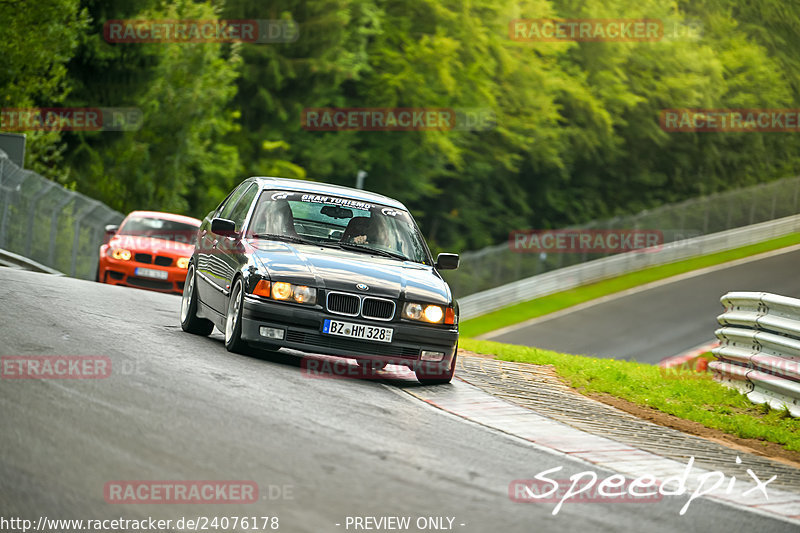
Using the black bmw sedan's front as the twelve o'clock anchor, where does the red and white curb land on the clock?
The red and white curb is roughly at 12 o'clock from the black bmw sedan.

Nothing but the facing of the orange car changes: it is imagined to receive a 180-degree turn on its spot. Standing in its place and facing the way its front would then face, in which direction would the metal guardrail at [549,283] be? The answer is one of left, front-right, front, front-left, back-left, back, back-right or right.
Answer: front-right

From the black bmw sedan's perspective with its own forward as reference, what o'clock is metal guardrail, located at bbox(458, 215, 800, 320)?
The metal guardrail is roughly at 8 o'clock from the black bmw sedan.

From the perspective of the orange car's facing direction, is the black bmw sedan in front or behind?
in front

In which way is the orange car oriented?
toward the camera

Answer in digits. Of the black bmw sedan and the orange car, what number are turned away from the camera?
0
